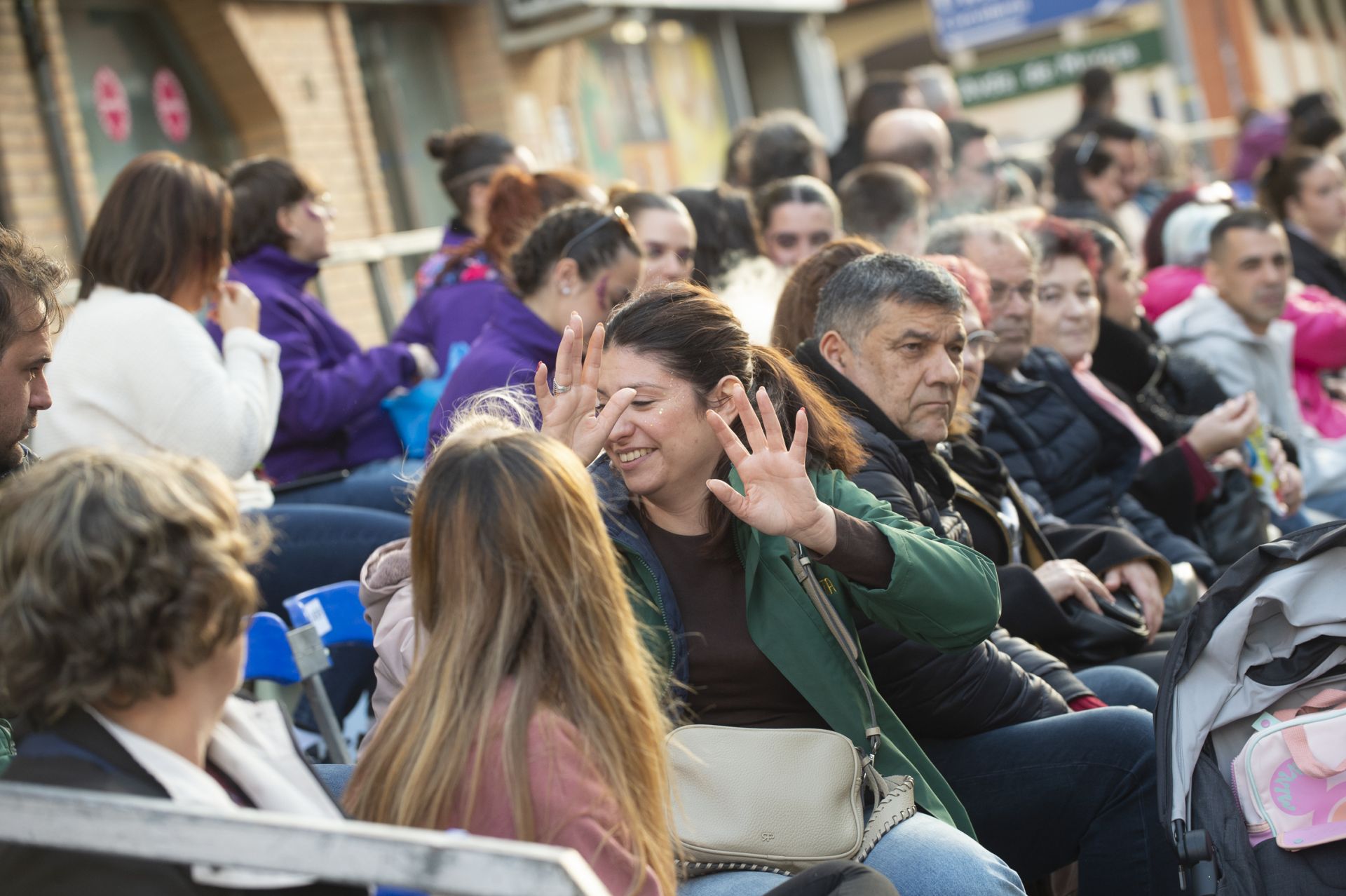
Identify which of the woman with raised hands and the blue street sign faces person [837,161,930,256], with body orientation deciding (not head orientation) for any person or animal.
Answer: the blue street sign

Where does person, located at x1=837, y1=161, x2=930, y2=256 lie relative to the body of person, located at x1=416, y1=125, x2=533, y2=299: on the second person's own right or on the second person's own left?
on the second person's own right

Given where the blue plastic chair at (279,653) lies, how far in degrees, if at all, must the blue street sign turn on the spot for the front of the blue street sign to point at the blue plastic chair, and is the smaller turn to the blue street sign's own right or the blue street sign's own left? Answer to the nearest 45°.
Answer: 0° — it already faces it

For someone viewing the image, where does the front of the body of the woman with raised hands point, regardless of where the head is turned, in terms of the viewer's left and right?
facing the viewer and to the left of the viewer

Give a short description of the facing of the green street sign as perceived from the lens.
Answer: facing the viewer

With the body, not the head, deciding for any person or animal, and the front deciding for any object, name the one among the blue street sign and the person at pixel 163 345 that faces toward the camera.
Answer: the blue street sign

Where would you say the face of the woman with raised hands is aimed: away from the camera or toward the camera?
toward the camera

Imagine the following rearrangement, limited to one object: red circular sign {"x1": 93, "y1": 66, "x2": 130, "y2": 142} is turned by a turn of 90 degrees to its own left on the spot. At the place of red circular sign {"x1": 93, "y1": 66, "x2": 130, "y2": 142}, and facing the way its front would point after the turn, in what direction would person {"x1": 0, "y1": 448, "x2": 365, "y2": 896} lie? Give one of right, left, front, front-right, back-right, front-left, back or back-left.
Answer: back-right

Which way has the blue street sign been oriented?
toward the camera

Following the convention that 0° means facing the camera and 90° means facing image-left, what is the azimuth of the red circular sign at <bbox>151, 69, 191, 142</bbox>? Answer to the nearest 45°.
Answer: approximately 315°
